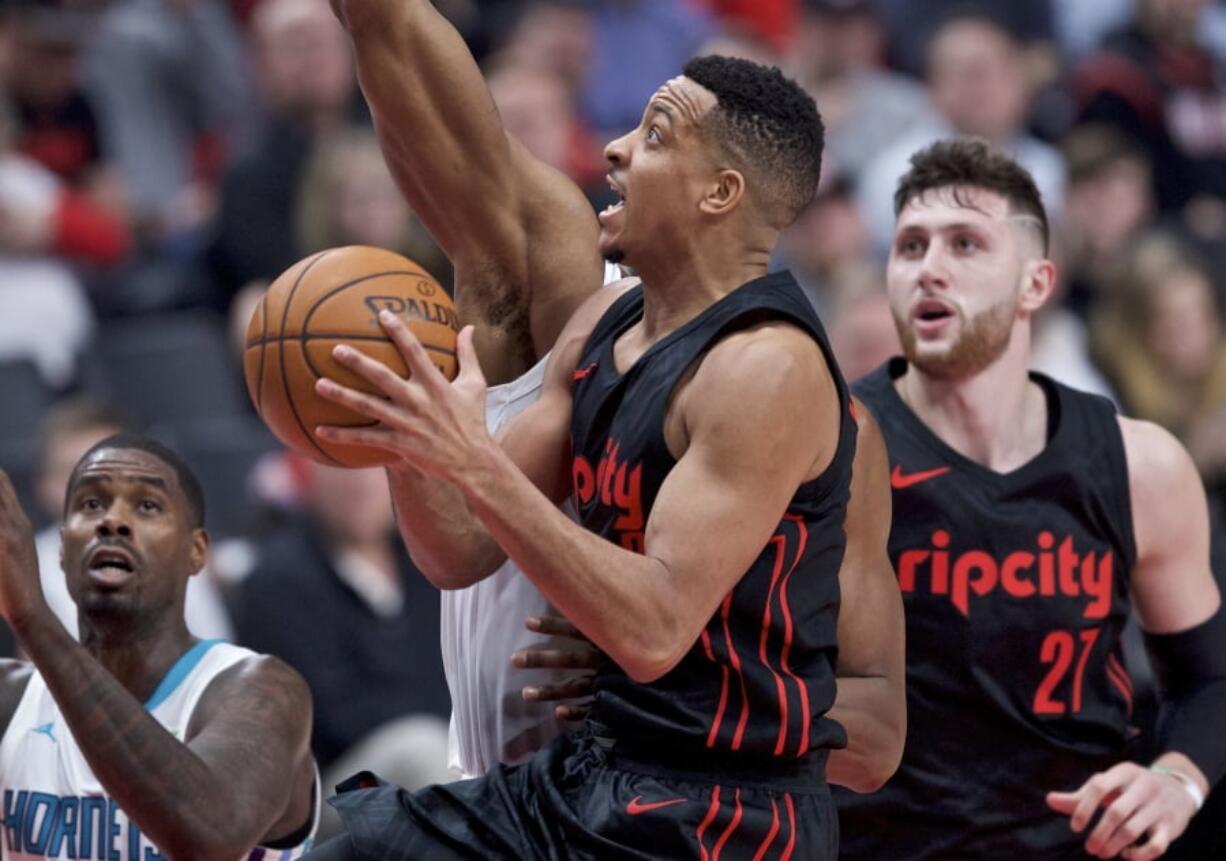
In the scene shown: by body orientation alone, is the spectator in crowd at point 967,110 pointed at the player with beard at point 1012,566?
yes

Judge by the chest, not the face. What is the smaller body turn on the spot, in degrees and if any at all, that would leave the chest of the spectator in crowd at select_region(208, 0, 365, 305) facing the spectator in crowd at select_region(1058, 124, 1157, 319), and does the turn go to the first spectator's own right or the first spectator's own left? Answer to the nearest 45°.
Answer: approximately 90° to the first spectator's own left

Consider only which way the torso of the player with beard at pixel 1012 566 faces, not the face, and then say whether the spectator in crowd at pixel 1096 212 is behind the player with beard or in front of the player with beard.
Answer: behind

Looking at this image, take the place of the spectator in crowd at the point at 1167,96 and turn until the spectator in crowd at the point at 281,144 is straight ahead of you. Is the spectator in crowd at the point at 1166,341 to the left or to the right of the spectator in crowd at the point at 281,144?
left

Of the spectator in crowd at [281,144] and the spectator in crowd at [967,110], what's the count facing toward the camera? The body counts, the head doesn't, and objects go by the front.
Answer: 2

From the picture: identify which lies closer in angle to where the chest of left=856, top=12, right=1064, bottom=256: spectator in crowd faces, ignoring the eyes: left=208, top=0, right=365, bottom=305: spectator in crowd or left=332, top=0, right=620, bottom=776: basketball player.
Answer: the basketball player

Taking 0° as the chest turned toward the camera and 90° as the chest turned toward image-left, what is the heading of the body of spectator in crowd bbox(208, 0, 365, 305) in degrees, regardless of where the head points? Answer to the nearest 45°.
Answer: approximately 0°

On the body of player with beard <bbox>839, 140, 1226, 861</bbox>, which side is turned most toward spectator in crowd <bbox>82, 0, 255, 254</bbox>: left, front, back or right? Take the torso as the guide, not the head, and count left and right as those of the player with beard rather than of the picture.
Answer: back

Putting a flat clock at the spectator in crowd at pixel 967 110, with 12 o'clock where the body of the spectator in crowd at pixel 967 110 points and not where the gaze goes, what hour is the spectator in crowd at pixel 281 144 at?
the spectator in crowd at pixel 281 144 is roughly at 2 o'clock from the spectator in crowd at pixel 967 110.

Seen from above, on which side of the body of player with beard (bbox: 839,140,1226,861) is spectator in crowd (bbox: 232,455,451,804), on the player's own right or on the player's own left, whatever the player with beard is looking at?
on the player's own right

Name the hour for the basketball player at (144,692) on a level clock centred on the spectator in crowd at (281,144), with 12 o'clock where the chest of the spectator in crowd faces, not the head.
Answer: The basketball player is roughly at 12 o'clock from the spectator in crowd.

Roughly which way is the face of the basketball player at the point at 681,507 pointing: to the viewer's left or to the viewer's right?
to the viewer's left
